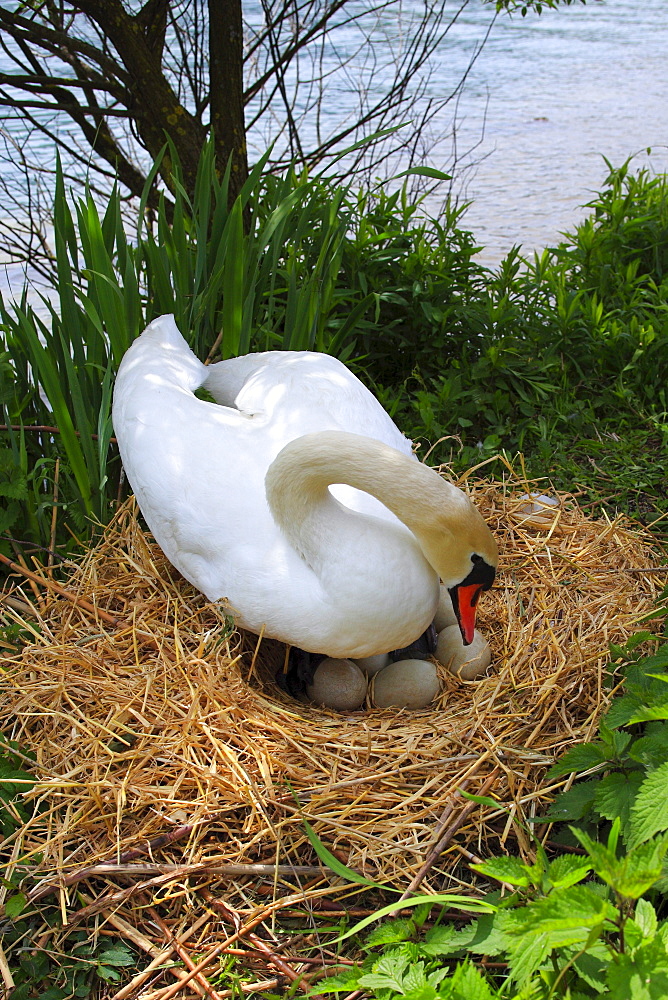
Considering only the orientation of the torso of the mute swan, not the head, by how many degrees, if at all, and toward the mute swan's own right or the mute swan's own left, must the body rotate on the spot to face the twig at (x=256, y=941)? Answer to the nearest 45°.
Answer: approximately 45° to the mute swan's own right

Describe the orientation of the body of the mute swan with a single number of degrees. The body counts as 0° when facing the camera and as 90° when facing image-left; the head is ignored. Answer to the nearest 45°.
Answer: approximately 315°

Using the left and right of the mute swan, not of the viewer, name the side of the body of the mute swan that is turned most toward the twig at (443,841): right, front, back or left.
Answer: front

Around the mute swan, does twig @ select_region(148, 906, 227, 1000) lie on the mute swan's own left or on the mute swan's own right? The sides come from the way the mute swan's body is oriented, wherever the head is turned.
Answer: on the mute swan's own right

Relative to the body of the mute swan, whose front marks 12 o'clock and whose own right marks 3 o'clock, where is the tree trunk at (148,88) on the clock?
The tree trunk is roughly at 7 o'clock from the mute swan.

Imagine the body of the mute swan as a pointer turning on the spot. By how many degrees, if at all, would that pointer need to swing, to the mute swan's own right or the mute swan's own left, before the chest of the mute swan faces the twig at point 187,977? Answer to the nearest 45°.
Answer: approximately 45° to the mute swan's own right
